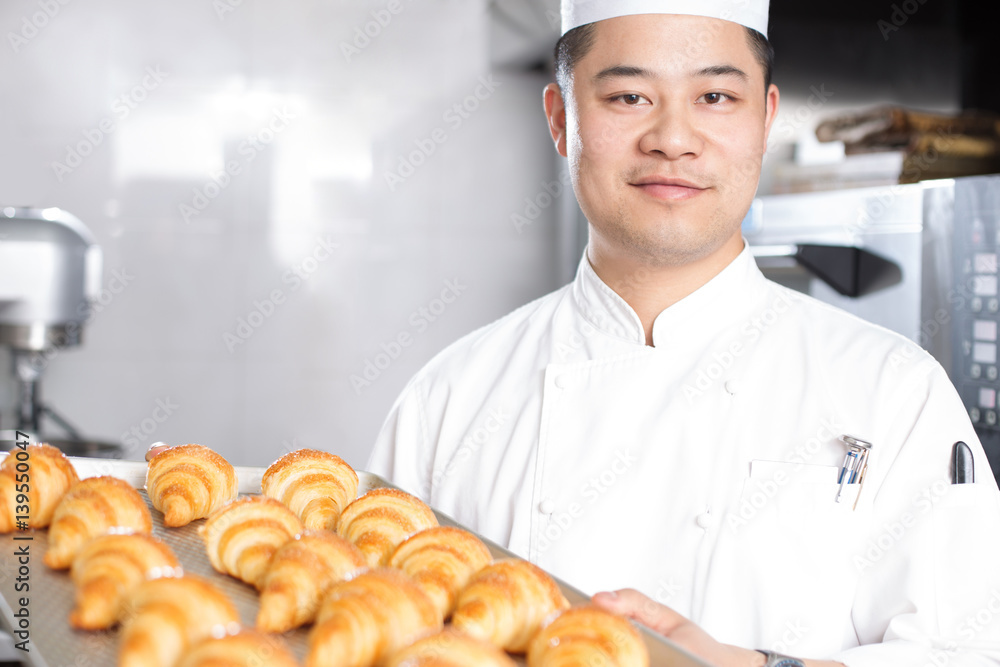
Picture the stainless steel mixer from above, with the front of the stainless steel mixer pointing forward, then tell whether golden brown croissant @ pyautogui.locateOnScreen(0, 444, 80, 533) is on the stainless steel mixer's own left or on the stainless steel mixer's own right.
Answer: on the stainless steel mixer's own right

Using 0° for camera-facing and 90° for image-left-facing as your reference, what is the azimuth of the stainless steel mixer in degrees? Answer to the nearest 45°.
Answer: approximately 270°

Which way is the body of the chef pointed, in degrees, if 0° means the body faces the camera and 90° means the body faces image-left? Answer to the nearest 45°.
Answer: approximately 0°

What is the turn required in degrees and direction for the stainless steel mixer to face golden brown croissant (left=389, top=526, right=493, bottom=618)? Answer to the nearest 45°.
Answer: approximately 90° to its right

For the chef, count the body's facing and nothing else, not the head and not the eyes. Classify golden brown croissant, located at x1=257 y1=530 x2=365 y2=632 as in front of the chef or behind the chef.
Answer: in front

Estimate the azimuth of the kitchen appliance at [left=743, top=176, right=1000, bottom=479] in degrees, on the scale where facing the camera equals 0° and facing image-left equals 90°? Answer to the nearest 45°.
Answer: approximately 45°

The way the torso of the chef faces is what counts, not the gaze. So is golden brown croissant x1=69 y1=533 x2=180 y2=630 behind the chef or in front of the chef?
in front

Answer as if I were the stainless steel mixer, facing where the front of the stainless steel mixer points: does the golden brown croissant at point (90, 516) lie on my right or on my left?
on my right
